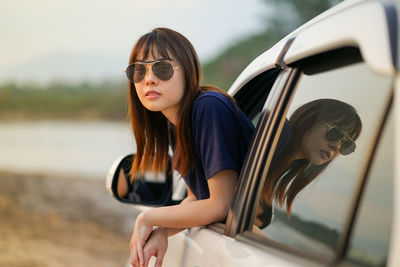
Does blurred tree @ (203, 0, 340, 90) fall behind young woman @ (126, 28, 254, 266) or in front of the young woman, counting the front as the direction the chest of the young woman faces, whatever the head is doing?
behind

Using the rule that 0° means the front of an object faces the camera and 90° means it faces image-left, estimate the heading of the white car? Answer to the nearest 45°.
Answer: approximately 135°

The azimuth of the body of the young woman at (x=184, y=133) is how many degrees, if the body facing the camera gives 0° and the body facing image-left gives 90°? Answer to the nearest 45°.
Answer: approximately 45°

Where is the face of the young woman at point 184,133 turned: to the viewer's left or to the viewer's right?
to the viewer's left

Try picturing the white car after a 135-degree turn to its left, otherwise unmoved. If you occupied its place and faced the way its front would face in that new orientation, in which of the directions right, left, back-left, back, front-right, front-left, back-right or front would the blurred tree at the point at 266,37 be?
back
